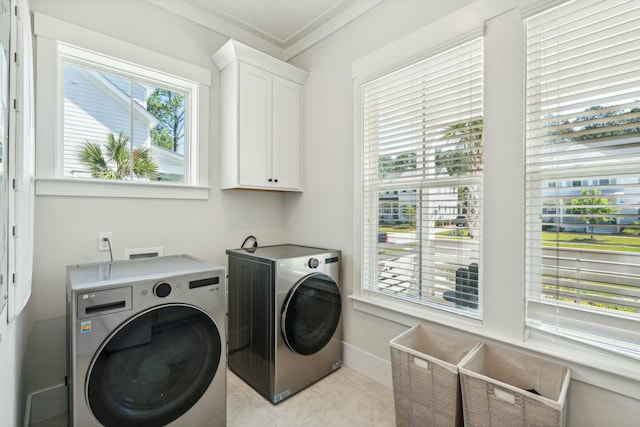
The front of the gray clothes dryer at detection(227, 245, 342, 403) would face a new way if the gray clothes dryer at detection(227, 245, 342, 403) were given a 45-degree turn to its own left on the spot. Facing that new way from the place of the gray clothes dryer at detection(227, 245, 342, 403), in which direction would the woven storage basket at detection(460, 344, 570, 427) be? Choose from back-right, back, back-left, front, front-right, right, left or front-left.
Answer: front-right

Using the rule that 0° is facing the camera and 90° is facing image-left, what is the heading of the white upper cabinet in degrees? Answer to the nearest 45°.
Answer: approximately 315°

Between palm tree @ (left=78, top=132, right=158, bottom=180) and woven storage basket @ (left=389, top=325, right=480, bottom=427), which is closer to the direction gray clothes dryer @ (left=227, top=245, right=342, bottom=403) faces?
the woven storage basket

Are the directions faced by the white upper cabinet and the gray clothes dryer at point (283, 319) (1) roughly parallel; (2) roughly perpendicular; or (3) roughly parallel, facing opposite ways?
roughly parallel

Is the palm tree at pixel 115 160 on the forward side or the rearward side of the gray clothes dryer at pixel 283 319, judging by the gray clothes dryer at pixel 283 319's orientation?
on the rearward side

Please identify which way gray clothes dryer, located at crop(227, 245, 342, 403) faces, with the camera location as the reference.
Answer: facing the viewer and to the right of the viewer

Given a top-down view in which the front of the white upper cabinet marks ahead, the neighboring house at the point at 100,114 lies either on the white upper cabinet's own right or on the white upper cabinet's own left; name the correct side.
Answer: on the white upper cabinet's own right

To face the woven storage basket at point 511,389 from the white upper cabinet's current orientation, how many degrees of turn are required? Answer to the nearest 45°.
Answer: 0° — it already faces it

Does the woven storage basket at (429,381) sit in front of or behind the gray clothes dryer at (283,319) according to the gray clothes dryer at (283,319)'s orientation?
in front

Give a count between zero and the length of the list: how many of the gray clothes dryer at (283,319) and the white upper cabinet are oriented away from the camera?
0

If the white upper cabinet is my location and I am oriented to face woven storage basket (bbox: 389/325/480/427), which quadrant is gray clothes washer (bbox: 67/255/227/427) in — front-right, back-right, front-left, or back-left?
front-right

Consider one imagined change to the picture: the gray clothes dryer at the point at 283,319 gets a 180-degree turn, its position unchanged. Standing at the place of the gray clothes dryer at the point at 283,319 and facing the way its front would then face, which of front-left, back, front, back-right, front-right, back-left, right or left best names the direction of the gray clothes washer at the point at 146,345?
left
